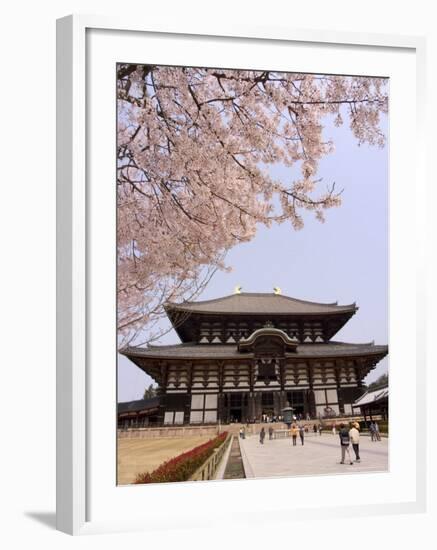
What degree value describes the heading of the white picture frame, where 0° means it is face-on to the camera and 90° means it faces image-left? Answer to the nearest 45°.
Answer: approximately 315°
